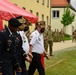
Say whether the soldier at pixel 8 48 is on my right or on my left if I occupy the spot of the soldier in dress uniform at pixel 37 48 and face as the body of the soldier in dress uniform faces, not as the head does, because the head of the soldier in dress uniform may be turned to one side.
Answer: on my right

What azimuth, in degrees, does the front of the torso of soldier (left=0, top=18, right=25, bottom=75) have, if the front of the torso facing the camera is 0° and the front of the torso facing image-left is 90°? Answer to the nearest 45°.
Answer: approximately 315°

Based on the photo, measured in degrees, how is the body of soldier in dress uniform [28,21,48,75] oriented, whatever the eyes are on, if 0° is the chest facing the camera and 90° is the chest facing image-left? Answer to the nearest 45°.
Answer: approximately 315°
